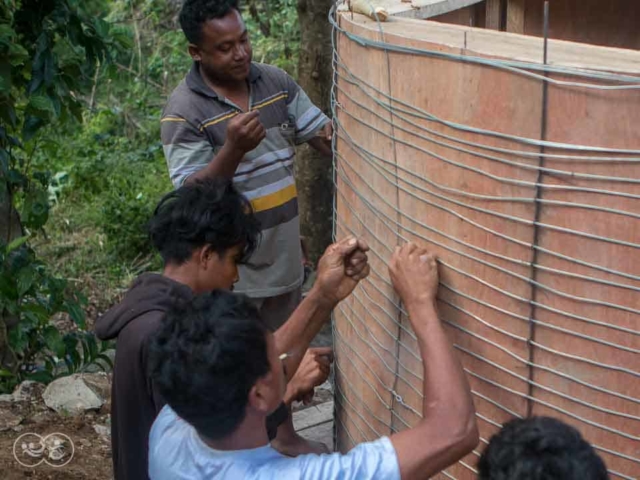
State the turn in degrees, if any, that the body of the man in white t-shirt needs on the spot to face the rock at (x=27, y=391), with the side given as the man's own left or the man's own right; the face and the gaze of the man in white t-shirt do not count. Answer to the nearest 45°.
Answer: approximately 90° to the man's own left

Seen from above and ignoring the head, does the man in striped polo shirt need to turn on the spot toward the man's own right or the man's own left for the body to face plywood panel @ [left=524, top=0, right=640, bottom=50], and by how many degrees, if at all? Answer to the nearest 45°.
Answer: approximately 45° to the man's own left

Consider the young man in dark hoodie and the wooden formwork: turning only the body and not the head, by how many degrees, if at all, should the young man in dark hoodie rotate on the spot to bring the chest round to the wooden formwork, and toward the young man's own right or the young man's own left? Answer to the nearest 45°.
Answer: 0° — they already face it

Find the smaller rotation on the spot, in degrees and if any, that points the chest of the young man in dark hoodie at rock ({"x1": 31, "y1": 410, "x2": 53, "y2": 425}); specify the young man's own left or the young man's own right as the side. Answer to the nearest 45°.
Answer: approximately 135° to the young man's own left

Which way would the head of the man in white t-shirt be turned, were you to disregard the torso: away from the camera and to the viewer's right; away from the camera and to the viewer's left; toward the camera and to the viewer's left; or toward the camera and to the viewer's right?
away from the camera and to the viewer's right

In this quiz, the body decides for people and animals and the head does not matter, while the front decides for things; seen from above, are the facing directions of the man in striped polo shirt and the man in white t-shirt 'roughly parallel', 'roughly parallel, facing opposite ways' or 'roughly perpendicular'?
roughly perpendicular

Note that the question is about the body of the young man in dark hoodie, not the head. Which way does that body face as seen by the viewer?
to the viewer's right
